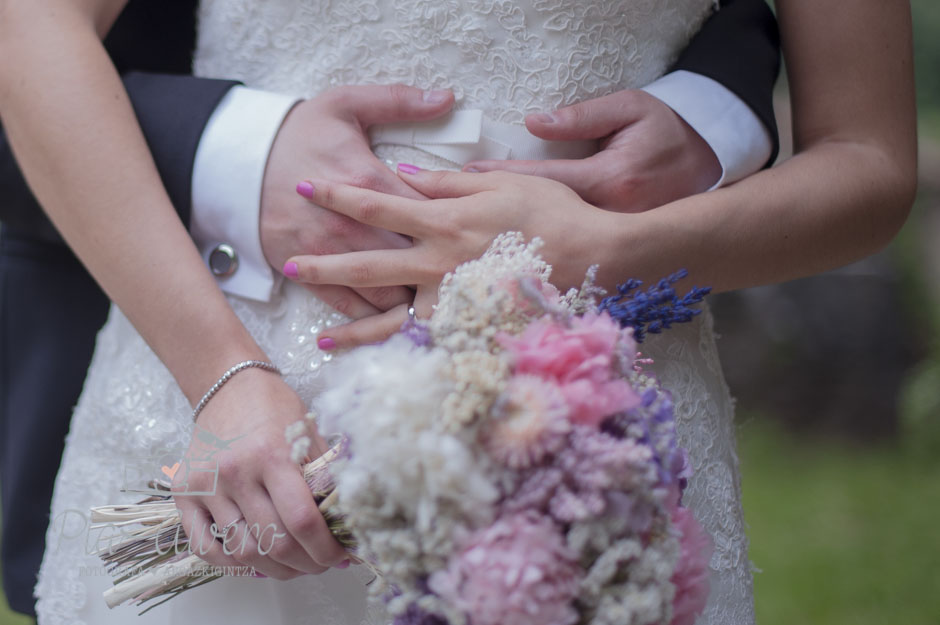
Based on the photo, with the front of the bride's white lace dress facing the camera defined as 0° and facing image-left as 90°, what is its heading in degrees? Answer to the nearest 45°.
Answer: approximately 0°

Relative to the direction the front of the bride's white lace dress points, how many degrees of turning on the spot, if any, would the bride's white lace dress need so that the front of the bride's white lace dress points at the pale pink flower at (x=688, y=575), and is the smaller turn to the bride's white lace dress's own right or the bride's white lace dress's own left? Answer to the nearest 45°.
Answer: approximately 45° to the bride's white lace dress's own left
